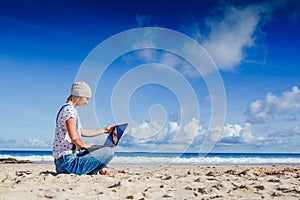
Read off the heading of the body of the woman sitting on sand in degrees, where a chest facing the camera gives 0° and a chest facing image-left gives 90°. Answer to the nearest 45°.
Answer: approximately 270°

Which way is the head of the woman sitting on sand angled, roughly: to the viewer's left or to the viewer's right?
to the viewer's right
